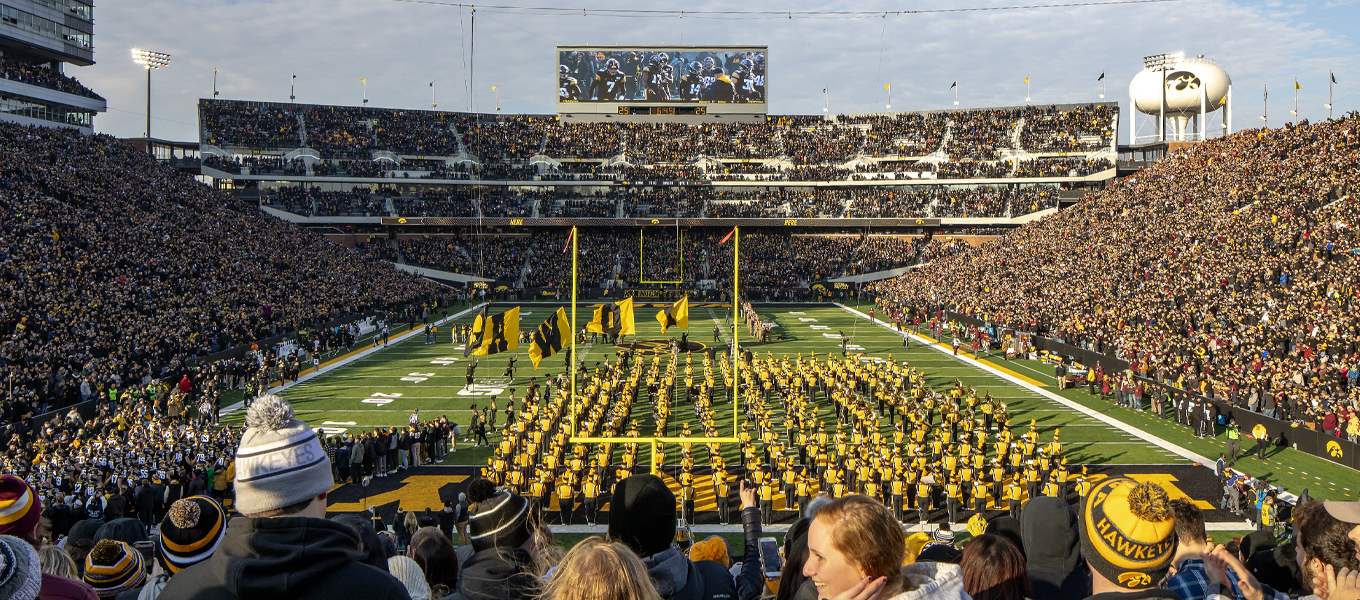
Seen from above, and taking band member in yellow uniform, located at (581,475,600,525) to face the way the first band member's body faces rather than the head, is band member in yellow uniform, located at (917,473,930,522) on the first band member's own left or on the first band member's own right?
on the first band member's own right

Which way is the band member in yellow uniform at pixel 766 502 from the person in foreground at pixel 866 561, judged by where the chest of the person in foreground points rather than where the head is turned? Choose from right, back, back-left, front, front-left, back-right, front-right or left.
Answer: right

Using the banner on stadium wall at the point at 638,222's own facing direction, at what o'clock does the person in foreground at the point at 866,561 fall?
The person in foreground is roughly at 12 o'clock from the banner on stadium wall.

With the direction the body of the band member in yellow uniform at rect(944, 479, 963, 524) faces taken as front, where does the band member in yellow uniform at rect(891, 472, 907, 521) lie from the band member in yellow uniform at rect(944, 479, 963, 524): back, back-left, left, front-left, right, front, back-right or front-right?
left

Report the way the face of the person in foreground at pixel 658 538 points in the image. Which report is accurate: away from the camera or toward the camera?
away from the camera

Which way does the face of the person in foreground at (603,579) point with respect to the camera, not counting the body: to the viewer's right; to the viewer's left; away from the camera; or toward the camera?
away from the camera

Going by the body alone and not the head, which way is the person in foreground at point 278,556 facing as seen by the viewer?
away from the camera

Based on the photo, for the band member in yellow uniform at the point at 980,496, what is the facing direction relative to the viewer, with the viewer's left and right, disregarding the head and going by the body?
facing away from the viewer

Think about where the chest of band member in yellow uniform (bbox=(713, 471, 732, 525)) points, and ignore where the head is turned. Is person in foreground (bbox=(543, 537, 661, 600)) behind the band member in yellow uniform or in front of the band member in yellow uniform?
behind

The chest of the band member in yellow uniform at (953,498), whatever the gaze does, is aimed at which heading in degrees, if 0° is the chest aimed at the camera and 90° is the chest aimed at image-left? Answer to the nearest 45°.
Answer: approximately 180°

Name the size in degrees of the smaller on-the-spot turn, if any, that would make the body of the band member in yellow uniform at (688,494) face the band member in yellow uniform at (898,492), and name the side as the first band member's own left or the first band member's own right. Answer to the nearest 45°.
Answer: approximately 90° to the first band member's own right

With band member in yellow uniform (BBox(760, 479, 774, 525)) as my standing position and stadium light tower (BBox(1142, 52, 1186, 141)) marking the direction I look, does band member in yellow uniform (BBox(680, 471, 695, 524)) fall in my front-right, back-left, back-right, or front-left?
back-left

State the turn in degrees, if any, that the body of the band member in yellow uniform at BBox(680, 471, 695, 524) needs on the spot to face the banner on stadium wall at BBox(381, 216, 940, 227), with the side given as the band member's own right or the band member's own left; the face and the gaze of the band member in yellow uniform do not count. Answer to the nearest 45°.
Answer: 0° — they already face it

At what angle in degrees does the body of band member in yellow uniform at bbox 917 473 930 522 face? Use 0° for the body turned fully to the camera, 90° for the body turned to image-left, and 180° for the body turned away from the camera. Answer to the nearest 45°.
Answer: approximately 180°

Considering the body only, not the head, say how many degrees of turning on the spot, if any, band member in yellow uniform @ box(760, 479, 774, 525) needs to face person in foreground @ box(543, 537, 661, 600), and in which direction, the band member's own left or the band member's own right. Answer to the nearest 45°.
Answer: approximately 180°

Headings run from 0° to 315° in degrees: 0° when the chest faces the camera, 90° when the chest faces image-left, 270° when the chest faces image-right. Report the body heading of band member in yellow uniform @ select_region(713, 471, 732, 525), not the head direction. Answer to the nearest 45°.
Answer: approximately 180°

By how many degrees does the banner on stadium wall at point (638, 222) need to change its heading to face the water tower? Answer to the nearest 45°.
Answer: approximately 90° to its left
